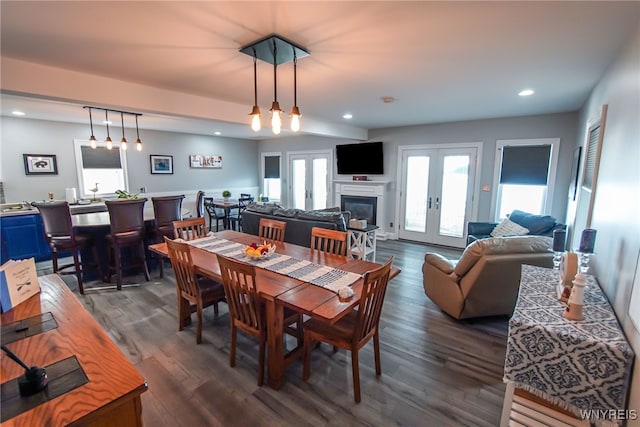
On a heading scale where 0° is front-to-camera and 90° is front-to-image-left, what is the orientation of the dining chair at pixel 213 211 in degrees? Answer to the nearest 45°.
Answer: approximately 225°

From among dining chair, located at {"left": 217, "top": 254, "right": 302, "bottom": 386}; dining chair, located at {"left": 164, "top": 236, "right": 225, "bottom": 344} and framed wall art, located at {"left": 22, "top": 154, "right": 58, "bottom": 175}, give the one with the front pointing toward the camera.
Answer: the framed wall art

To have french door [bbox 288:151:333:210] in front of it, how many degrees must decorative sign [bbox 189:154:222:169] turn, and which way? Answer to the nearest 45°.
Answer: approximately 45° to its left

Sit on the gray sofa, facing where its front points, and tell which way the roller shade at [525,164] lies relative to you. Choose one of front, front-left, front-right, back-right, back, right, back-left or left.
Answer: front-right

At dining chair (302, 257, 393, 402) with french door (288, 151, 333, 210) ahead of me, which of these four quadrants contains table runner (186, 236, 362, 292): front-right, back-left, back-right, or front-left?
front-left

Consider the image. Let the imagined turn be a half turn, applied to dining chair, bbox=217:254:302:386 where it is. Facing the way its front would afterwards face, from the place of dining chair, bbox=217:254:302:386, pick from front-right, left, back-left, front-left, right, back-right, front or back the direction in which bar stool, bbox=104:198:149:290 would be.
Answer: right

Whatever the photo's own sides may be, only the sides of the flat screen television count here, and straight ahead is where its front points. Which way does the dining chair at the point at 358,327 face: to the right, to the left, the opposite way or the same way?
to the right

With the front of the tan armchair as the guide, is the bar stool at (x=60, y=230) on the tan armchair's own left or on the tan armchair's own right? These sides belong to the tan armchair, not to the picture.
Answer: on the tan armchair's own left

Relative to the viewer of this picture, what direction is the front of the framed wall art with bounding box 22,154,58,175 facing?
facing the viewer

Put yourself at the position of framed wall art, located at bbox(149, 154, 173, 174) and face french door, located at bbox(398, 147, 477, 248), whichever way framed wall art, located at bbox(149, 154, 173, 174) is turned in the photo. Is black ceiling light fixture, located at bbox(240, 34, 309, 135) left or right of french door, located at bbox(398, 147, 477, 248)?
right

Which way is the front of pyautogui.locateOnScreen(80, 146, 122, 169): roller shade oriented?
toward the camera

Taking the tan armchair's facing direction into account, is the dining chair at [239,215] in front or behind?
in front

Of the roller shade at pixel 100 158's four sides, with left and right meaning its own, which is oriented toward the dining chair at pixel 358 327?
front
